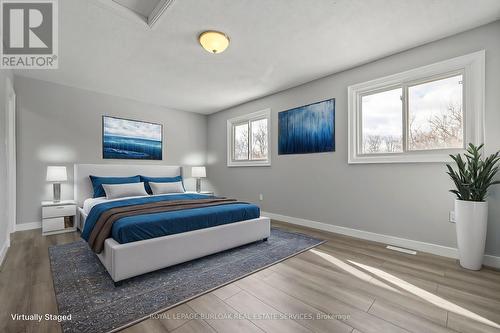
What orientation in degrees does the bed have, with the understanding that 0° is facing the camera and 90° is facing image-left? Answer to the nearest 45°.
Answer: approximately 315°

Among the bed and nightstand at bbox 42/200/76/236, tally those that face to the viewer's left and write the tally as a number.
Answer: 0

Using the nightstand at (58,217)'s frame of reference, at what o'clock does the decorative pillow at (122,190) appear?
The decorative pillow is roughly at 10 o'clock from the nightstand.

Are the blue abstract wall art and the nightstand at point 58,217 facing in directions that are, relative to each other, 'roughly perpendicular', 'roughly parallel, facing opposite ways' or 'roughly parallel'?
roughly perpendicular

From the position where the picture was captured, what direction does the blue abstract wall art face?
facing the viewer and to the left of the viewer

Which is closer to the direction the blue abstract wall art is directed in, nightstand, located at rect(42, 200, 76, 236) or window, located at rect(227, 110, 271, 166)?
the nightstand

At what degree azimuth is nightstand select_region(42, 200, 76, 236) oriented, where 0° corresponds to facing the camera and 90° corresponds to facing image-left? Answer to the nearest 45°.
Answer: approximately 0°

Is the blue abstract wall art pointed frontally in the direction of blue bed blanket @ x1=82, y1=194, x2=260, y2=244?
yes

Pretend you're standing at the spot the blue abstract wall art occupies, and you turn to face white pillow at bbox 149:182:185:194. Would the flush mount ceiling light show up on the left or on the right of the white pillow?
left

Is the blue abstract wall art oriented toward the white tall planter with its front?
no

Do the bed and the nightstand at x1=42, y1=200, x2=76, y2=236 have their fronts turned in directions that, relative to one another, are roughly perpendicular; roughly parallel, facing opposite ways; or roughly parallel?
roughly parallel

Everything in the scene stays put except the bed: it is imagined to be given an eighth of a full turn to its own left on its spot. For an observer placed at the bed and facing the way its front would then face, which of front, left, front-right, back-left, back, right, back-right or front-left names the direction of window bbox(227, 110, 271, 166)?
front-left

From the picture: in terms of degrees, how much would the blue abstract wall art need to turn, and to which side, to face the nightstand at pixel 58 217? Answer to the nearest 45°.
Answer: approximately 45° to its right

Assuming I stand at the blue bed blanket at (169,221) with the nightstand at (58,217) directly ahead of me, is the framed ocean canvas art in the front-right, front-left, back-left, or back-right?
front-right

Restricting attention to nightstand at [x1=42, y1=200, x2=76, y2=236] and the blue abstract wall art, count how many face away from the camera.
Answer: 0

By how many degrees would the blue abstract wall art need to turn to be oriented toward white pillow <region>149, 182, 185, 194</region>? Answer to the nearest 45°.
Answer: approximately 45° to its right
